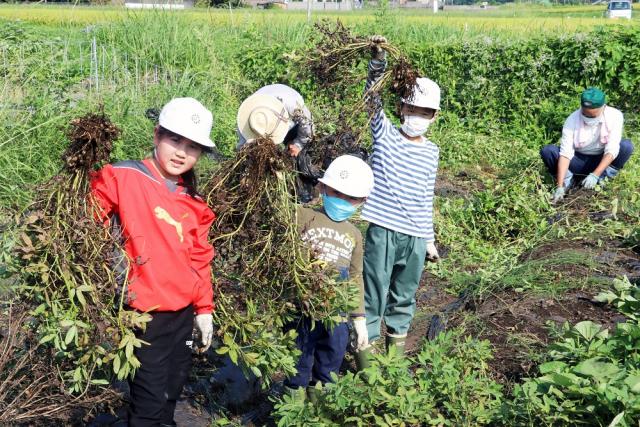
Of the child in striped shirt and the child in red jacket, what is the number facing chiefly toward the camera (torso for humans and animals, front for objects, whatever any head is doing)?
2

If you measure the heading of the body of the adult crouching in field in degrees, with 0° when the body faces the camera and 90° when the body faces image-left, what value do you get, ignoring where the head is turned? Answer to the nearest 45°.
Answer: approximately 0°

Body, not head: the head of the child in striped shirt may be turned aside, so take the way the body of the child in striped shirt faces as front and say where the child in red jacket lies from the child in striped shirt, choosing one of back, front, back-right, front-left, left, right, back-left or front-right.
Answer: front-right

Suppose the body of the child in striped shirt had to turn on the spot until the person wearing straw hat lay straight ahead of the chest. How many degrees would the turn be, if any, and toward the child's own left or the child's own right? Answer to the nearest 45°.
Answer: approximately 135° to the child's own right

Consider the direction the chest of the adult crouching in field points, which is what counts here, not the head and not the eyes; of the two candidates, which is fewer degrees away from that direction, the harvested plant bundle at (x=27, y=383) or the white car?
the harvested plant bundle

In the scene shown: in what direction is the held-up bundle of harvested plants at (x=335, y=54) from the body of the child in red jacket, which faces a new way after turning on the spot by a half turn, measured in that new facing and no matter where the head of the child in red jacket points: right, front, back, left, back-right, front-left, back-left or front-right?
front-right

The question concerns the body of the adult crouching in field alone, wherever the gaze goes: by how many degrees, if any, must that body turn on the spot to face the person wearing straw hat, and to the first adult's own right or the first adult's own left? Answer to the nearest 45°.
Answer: approximately 45° to the first adult's own right

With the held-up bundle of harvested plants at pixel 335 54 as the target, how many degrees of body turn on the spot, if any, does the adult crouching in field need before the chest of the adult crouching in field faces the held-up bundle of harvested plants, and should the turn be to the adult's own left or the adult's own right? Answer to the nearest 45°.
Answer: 0° — they already face it

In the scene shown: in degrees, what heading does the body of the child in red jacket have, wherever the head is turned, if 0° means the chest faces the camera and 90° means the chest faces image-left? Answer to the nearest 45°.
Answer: approximately 0°

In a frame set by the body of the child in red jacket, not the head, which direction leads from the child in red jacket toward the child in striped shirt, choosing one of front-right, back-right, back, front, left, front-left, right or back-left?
back-left
